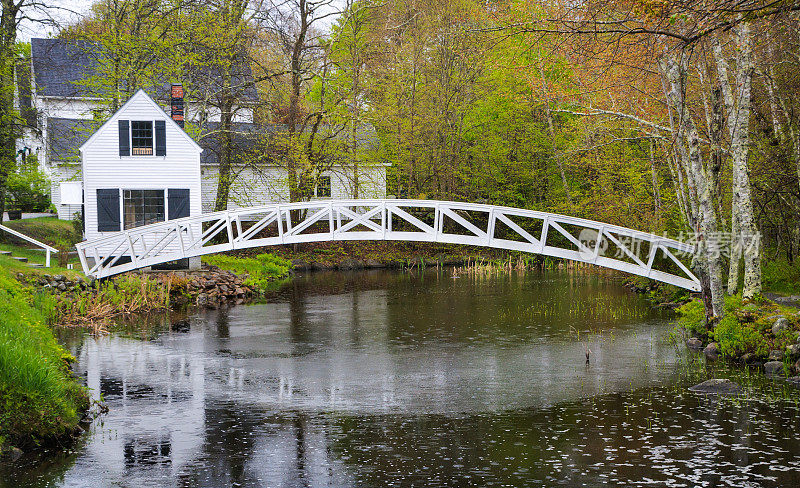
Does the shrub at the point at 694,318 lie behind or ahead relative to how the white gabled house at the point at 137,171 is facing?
ahead

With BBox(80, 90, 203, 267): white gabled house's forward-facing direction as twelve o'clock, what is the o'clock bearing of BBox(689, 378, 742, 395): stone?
The stone is roughly at 11 o'clock from the white gabled house.

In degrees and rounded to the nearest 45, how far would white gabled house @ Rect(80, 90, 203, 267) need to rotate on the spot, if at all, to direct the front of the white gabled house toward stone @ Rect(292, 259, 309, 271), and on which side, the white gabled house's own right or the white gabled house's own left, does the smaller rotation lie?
approximately 135° to the white gabled house's own left

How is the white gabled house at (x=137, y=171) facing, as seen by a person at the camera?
facing the viewer

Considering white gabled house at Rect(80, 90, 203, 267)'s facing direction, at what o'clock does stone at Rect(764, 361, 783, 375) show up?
The stone is roughly at 11 o'clock from the white gabled house.

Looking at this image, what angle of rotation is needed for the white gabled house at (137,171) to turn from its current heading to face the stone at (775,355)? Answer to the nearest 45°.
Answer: approximately 45° to its left

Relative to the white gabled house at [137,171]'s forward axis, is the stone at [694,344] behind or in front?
in front

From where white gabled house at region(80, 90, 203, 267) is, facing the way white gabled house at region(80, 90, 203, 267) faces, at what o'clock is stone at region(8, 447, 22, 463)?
The stone is roughly at 12 o'clock from the white gabled house.

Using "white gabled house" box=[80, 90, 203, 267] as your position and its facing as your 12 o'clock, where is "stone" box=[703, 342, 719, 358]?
The stone is roughly at 11 o'clock from the white gabled house.

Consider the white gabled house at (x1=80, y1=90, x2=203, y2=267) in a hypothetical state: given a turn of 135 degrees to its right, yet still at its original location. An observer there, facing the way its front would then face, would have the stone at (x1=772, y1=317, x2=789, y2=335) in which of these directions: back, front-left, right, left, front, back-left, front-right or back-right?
back

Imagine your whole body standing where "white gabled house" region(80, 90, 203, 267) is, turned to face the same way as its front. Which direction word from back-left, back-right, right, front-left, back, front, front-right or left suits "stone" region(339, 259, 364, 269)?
back-left

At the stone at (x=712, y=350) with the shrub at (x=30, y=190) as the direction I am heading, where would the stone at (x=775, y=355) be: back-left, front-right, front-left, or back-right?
back-right
